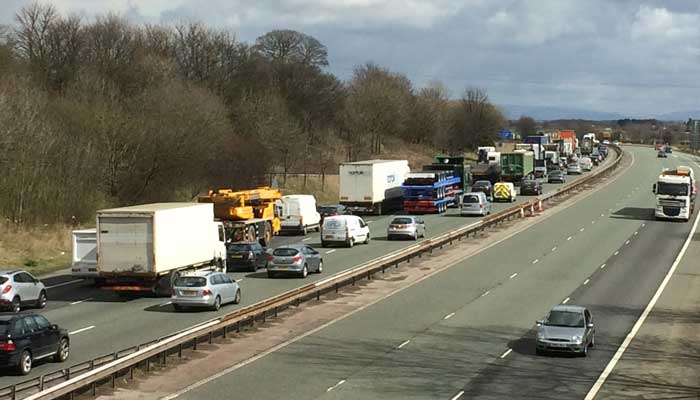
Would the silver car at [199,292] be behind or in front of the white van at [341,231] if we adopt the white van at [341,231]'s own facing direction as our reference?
behind

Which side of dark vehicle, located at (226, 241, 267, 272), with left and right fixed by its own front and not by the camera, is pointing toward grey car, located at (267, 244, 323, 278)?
right

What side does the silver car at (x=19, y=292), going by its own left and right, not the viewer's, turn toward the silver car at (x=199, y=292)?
right

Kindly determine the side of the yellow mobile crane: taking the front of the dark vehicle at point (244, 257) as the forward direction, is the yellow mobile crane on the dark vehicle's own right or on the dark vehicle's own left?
on the dark vehicle's own left

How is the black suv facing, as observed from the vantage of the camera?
facing away from the viewer and to the right of the viewer

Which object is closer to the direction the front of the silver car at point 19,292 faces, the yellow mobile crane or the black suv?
the yellow mobile crane

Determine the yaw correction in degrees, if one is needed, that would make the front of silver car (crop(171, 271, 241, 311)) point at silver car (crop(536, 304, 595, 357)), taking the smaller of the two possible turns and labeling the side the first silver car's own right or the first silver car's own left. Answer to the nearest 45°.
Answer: approximately 90° to the first silver car's own right

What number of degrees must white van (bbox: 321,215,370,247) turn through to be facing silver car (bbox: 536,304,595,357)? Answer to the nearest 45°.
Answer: approximately 135° to its right

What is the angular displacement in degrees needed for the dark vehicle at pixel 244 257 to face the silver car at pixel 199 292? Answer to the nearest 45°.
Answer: approximately 135° to its right
